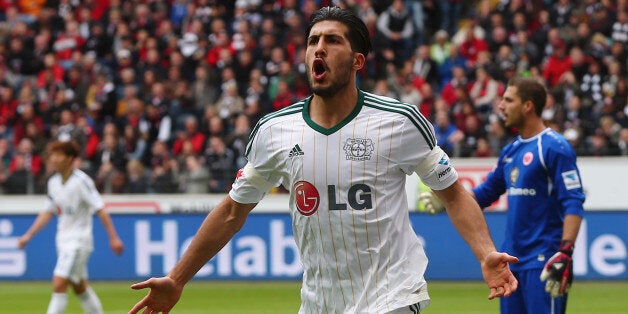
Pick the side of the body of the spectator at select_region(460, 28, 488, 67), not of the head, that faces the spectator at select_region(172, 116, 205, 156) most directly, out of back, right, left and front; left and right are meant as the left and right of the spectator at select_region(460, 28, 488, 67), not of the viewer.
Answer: right

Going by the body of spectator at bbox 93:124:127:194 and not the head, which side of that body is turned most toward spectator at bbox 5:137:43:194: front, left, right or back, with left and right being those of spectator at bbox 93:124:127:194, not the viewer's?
right

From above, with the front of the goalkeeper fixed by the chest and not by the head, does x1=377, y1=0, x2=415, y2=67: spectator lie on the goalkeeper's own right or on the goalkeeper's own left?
on the goalkeeper's own right

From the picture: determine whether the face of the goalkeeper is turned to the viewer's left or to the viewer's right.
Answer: to the viewer's left

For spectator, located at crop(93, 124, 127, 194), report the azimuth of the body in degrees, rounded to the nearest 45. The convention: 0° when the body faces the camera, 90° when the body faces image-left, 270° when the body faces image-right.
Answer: approximately 0°

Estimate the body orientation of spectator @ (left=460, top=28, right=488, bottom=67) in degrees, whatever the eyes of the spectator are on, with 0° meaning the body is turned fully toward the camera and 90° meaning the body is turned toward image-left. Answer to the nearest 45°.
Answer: approximately 0°
